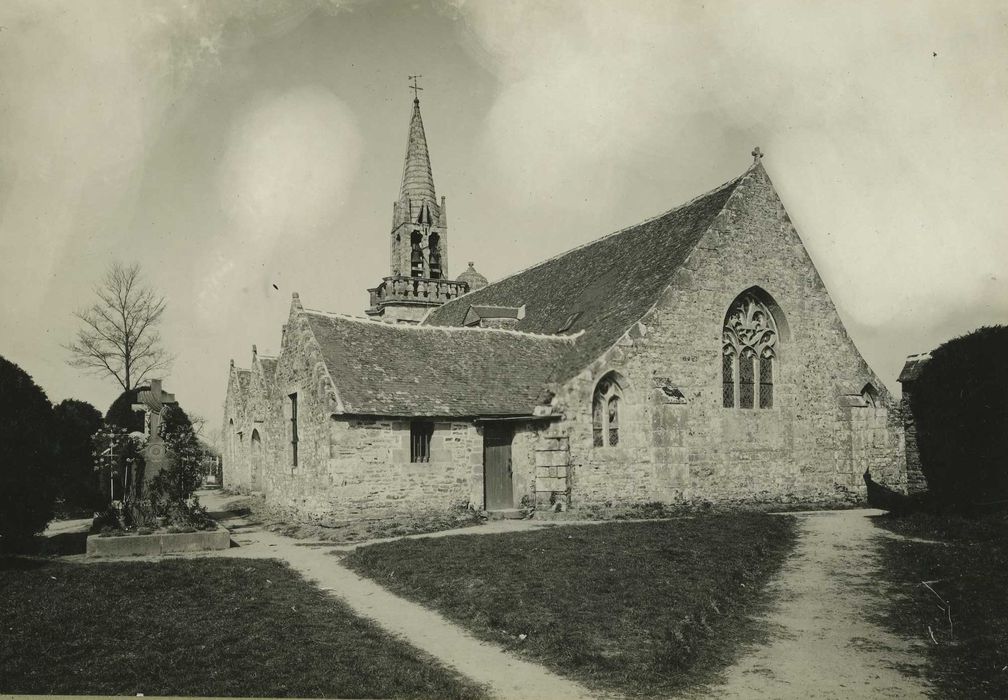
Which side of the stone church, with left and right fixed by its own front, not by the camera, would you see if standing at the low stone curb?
left

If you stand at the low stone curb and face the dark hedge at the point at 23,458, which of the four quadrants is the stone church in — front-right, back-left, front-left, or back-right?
back-right
